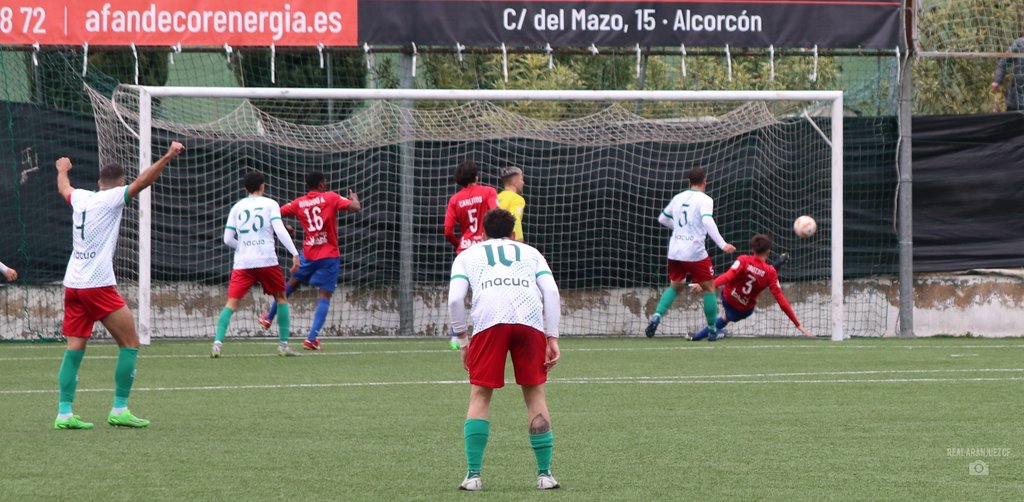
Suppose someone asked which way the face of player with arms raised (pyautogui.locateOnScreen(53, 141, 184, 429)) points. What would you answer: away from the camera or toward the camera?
away from the camera

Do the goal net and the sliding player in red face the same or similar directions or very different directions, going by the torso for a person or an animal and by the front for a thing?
very different directions

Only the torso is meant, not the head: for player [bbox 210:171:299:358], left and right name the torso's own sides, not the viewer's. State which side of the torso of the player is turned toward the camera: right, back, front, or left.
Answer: back

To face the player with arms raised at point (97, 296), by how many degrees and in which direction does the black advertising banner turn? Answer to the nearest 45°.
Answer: approximately 45° to its right

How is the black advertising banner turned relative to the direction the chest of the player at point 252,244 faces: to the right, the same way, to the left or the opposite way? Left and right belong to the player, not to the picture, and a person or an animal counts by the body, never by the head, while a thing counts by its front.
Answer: the opposite way

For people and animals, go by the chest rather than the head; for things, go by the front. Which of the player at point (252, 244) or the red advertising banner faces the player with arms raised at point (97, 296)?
the red advertising banner

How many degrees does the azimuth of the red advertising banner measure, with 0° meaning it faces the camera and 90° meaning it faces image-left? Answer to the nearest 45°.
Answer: approximately 0°

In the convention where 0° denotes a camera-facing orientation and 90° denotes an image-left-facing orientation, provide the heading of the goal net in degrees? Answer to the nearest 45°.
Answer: approximately 0°

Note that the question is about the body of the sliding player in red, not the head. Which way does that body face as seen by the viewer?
away from the camera

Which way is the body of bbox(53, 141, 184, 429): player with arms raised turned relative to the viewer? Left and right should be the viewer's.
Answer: facing away from the viewer and to the right of the viewer

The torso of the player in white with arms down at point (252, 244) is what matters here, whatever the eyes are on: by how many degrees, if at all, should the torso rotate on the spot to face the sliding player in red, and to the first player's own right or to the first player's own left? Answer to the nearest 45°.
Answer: approximately 90° to the first player's own right
